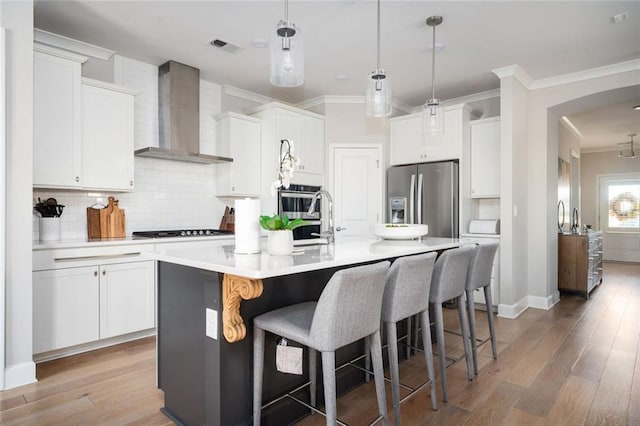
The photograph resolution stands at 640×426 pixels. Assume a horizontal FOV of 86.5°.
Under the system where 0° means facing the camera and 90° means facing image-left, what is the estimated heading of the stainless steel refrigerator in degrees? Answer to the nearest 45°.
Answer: approximately 45°

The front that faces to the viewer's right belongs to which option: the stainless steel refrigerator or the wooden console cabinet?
the wooden console cabinet

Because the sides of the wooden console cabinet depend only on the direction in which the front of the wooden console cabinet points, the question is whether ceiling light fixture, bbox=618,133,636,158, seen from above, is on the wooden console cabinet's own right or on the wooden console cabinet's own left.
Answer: on the wooden console cabinet's own left

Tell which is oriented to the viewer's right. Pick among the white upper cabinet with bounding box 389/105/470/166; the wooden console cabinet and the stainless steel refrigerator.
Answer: the wooden console cabinet

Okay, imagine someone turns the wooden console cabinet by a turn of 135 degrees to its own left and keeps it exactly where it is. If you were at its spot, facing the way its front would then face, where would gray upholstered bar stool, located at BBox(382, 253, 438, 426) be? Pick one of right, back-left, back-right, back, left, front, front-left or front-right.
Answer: back-left

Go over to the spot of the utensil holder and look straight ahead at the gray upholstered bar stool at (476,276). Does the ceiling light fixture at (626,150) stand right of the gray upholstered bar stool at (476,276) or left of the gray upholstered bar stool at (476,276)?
left

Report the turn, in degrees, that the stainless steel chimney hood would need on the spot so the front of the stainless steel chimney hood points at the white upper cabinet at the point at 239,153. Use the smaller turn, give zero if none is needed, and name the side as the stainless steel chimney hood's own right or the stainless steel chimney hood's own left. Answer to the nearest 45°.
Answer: approximately 45° to the stainless steel chimney hood's own left

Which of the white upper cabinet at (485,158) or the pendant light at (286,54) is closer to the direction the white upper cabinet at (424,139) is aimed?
the pendant light

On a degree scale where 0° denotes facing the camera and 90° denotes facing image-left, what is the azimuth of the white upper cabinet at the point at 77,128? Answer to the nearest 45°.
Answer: approximately 315°
